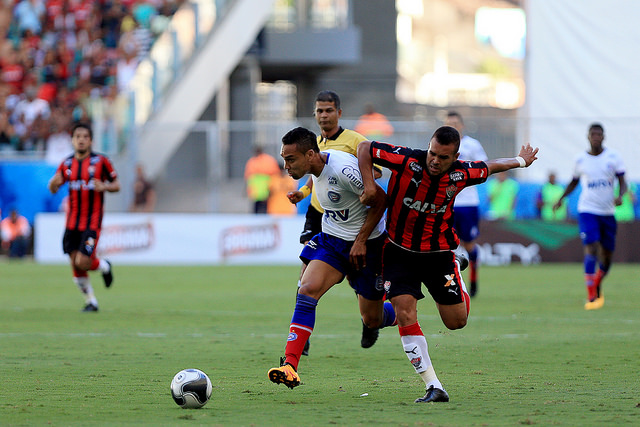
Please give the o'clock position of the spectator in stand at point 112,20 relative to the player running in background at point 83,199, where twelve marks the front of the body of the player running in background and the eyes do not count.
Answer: The spectator in stand is roughly at 6 o'clock from the player running in background.

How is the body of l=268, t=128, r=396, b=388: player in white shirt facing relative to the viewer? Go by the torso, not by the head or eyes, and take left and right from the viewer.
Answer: facing the viewer and to the left of the viewer

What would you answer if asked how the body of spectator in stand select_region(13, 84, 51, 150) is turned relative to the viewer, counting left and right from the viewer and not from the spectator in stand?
facing the viewer

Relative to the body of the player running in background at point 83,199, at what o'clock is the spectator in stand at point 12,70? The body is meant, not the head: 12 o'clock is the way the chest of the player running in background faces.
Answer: The spectator in stand is roughly at 6 o'clock from the player running in background.

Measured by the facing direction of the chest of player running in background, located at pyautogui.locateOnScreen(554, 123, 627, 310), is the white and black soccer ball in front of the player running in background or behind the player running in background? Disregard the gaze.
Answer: in front

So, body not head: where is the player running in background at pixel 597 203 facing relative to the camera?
toward the camera

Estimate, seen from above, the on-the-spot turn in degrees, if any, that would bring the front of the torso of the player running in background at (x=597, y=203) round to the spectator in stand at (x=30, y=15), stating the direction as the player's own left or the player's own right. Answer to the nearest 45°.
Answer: approximately 135° to the player's own right

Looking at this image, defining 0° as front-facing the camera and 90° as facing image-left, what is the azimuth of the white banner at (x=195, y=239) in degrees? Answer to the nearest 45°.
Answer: approximately 0°

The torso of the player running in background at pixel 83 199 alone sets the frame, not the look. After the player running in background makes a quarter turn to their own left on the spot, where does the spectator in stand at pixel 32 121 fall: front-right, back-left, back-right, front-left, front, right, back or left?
left

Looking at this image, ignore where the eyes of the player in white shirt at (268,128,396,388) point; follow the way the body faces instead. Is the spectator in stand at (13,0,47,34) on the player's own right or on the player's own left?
on the player's own right

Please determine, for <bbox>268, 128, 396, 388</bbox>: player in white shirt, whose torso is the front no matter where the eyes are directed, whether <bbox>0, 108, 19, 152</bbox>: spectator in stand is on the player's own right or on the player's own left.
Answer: on the player's own right

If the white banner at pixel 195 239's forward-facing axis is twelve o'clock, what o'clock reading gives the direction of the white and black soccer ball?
The white and black soccer ball is roughly at 12 o'clock from the white banner.

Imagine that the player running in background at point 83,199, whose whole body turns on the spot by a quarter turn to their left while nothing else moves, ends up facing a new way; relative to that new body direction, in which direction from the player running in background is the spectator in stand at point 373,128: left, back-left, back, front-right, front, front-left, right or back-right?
front-left

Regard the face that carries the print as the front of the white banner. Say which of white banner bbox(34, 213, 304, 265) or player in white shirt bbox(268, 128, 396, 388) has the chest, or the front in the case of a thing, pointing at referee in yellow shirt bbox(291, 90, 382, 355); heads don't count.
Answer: the white banner

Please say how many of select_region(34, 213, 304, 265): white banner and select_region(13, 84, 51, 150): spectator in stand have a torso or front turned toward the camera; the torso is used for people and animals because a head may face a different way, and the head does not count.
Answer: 2

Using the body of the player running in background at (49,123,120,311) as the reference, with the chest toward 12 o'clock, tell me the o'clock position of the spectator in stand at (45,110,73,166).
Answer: The spectator in stand is roughly at 6 o'clock from the player running in background.

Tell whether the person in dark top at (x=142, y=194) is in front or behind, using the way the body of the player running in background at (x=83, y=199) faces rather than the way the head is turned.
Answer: behind

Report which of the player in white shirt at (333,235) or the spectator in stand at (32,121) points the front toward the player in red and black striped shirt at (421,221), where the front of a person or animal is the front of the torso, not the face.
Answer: the spectator in stand

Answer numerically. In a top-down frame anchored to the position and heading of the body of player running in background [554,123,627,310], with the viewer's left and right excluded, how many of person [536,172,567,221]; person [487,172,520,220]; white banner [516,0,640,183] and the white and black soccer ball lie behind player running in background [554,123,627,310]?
3
